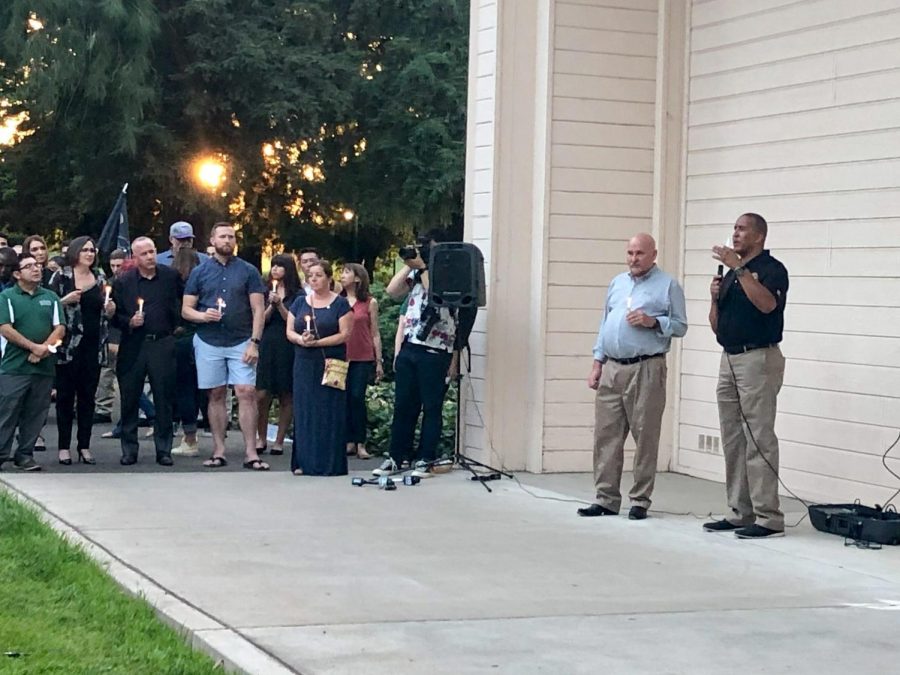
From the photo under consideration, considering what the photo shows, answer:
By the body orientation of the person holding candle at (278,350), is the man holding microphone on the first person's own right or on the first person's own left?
on the first person's own left

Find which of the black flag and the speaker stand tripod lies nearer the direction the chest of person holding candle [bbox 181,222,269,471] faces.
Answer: the speaker stand tripod

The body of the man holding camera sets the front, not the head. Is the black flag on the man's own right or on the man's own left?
on the man's own right

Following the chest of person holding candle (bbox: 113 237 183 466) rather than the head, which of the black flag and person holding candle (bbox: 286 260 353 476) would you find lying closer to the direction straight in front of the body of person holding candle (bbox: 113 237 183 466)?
the person holding candle

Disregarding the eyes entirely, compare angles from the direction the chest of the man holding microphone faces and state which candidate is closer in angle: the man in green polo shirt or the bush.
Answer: the man in green polo shirt

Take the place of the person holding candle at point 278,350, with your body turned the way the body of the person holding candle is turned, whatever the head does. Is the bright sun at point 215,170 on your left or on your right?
on your right

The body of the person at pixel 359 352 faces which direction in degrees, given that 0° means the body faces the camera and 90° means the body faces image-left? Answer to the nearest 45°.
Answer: approximately 45°

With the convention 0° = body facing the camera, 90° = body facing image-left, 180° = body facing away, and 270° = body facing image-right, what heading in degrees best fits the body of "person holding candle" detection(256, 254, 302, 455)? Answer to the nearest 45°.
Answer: approximately 45°

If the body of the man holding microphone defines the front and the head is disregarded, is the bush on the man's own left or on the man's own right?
on the man's own right

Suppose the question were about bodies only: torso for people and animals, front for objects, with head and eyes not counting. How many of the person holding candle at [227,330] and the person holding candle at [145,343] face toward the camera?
2

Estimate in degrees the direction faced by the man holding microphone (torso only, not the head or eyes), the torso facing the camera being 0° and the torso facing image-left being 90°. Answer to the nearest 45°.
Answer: approximately 45°
